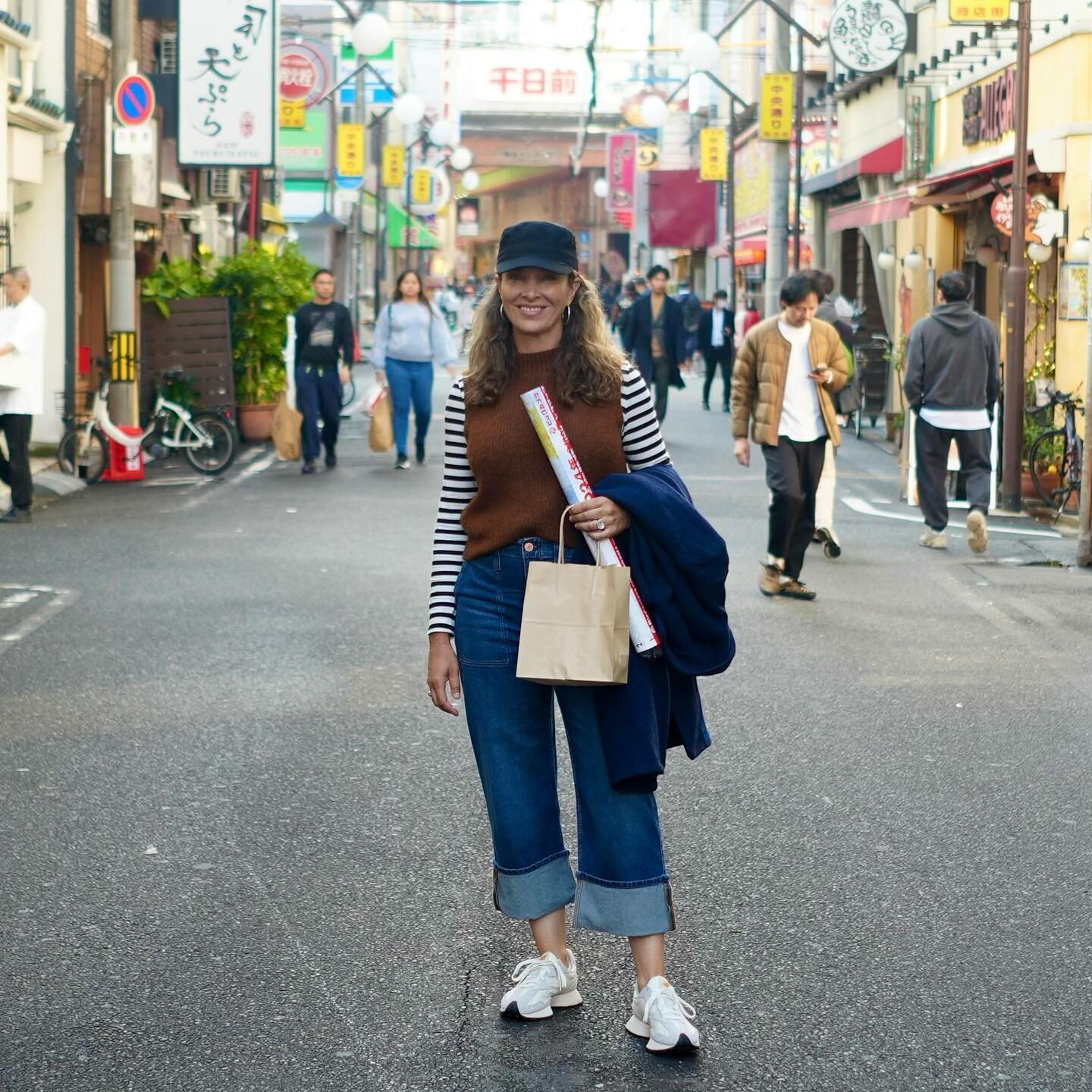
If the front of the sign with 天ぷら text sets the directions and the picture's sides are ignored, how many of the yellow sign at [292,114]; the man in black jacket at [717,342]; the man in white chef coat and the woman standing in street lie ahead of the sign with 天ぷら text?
2

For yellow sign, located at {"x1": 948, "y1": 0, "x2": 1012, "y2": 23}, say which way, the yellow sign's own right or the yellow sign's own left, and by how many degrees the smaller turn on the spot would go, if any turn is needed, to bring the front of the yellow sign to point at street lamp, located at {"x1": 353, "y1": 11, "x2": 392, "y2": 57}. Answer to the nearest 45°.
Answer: approximately 135° to the yellow sign's own right

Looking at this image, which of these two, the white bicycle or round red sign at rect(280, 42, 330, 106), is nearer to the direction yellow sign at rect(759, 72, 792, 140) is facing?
the white bicycle

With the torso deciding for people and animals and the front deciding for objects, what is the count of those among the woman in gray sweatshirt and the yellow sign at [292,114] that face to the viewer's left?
0

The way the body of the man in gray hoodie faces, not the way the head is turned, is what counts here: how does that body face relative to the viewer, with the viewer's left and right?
facing away from the viewer

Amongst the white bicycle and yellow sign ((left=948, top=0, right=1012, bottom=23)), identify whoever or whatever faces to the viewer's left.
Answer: the white bicycle

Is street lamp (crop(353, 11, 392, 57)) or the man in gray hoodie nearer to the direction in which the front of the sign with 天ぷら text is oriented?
the man in gray hoodie
